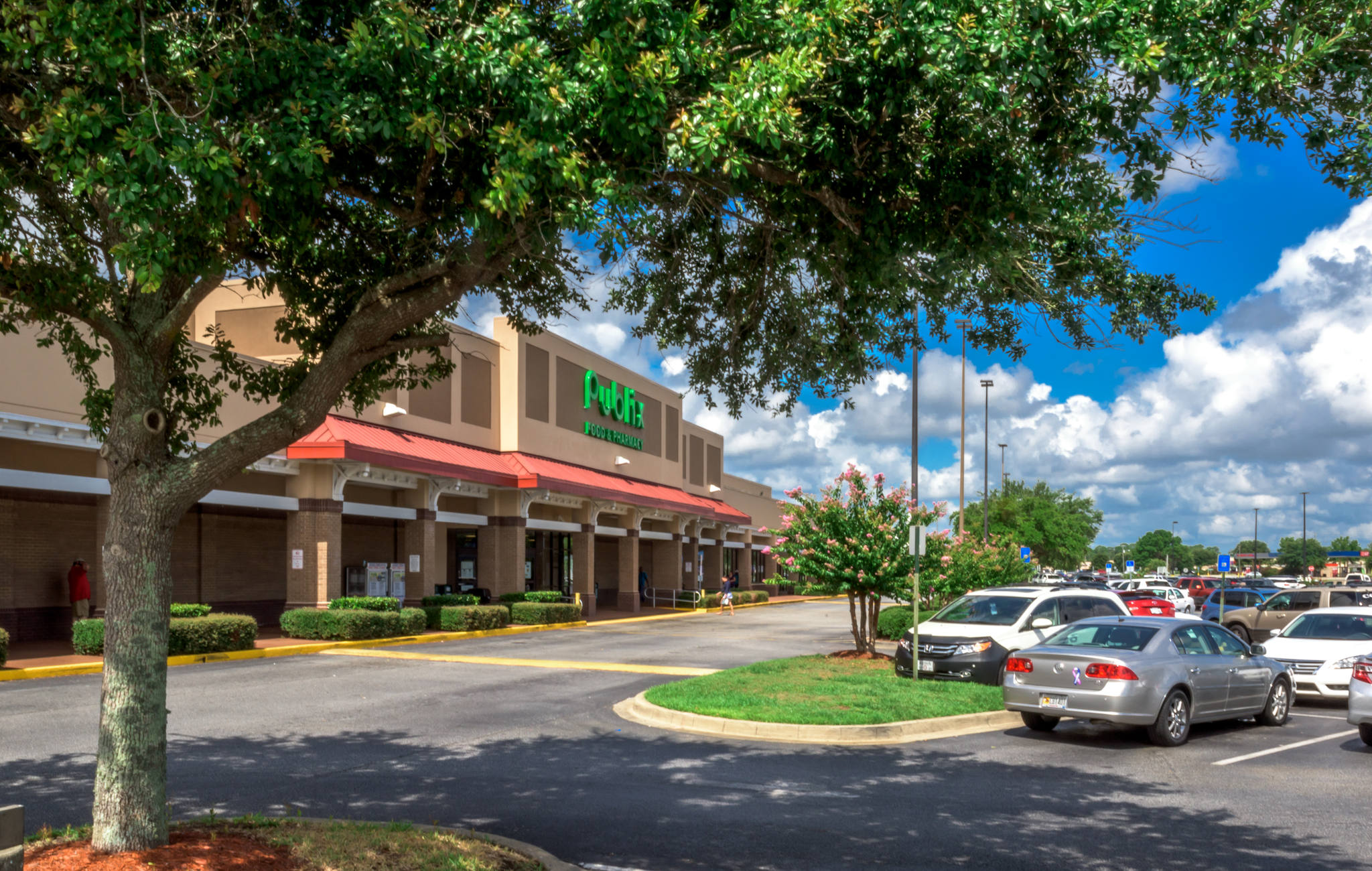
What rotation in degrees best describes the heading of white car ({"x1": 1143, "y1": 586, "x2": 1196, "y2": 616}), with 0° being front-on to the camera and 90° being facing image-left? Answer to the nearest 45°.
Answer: approximately 45°

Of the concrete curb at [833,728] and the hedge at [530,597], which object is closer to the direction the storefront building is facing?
the concrete curb

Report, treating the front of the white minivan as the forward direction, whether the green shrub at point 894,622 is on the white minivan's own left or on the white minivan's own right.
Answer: on the white minivan's own right

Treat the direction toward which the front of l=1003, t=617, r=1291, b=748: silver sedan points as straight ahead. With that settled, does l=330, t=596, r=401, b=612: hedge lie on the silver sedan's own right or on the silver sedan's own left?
on the silver sedan's own left

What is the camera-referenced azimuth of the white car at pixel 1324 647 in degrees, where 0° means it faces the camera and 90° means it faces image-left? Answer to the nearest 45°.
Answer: approximately 45°

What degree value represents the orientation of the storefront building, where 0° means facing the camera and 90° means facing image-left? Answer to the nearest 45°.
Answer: approximately 315°

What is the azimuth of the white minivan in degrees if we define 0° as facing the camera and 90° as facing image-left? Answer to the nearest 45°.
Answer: approximately 45°

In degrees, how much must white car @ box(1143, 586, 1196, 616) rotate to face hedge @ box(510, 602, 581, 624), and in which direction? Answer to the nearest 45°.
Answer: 0° — it already faces it

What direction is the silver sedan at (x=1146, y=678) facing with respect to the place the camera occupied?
facing away from the viewer and to the right of the viewer

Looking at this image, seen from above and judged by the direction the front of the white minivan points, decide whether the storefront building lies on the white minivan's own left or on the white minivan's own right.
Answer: on the white minivan's own right

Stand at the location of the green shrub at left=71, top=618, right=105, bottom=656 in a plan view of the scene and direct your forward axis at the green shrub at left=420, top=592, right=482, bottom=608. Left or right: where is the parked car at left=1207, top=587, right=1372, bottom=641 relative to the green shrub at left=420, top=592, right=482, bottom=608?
right
